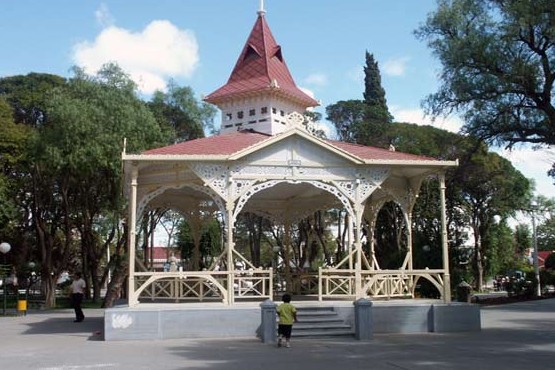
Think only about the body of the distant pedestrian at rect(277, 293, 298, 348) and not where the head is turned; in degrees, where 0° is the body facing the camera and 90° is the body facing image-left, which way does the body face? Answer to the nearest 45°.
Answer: approximately 180°

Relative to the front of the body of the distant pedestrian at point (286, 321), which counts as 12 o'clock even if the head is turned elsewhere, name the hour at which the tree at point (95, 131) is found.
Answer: The tree is roughly at 11 o'clock from the distant pedestrian.

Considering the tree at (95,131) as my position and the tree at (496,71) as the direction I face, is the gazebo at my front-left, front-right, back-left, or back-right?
front-right

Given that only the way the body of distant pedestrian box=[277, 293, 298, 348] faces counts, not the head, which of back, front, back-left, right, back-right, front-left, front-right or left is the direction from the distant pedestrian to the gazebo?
front

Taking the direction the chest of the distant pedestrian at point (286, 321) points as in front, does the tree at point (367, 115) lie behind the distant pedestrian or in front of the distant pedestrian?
in front

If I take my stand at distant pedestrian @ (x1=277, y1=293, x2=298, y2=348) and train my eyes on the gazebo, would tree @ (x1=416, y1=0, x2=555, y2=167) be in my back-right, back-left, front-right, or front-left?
front-right

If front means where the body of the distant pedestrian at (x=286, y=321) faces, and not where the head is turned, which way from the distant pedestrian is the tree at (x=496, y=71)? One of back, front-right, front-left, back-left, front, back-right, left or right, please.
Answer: front-right

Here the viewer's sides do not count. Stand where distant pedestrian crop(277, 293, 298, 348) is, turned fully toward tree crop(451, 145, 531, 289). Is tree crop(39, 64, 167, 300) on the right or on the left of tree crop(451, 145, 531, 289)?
left
